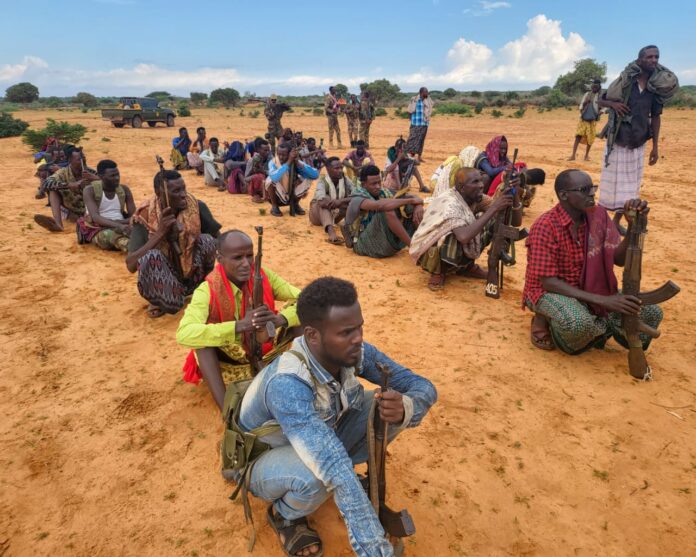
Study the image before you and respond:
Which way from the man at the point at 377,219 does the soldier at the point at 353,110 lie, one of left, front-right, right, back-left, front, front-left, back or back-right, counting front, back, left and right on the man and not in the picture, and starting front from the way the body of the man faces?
back-left

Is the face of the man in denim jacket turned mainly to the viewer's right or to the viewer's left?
to the viewer's right

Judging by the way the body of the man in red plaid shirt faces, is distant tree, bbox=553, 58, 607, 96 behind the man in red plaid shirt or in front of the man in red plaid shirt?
behind

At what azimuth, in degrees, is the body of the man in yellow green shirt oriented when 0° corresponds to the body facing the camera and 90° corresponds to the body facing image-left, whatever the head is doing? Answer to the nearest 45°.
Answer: approximately 315°

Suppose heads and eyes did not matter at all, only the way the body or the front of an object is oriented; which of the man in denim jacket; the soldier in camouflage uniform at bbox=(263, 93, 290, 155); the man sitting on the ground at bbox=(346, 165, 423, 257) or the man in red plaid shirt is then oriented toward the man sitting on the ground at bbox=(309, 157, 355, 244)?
the soldier in camouflage uniform

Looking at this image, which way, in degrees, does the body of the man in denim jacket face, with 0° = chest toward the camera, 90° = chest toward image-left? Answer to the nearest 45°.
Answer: approximately 315°

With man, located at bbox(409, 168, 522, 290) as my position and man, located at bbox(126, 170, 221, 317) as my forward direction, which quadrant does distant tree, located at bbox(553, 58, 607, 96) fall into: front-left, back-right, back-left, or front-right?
back-right

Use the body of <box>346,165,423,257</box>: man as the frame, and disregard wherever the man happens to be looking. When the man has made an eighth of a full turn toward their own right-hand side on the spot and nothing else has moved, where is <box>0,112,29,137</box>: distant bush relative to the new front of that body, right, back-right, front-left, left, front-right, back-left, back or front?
back-right
